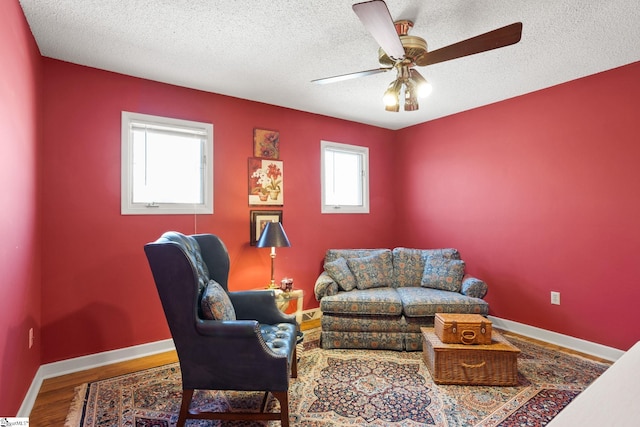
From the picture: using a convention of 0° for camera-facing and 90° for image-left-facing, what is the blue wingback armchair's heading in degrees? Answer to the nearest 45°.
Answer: approximately 270°

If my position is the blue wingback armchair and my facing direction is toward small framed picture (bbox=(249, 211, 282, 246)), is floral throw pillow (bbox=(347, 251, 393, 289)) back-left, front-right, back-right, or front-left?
front-right

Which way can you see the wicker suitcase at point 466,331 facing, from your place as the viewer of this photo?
facing the viewer

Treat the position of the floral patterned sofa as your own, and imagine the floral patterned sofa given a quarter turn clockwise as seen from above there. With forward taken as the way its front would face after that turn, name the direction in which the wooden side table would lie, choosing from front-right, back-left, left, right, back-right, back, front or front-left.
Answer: front

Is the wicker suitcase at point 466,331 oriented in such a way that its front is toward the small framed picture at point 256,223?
no

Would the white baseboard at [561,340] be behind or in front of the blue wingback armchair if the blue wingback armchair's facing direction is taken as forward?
in front

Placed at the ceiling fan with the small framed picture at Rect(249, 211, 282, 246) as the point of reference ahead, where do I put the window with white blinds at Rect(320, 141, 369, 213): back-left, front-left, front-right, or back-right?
front-right

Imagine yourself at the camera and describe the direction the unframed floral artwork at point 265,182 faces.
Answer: facing the viewer and to the right of the viewer

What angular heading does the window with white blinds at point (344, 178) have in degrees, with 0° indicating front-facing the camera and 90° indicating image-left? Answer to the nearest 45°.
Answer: approximately 315°

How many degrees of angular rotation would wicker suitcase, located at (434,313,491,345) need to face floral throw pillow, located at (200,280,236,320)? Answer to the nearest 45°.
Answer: approximately 45° to its right

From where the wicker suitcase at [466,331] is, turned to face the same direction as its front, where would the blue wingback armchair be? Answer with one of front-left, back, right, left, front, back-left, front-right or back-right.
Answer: front-right

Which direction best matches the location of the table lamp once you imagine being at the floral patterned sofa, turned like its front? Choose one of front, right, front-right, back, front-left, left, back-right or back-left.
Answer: right

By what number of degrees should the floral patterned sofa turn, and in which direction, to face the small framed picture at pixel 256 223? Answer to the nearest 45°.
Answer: approximately 90° to its right

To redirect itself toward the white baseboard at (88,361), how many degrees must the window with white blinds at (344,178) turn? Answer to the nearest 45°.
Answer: approximately 90° to its right
